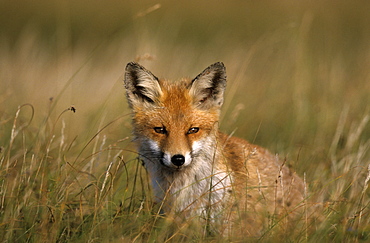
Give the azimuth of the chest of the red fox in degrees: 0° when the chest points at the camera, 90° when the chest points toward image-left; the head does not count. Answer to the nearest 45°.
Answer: approximately 45°
